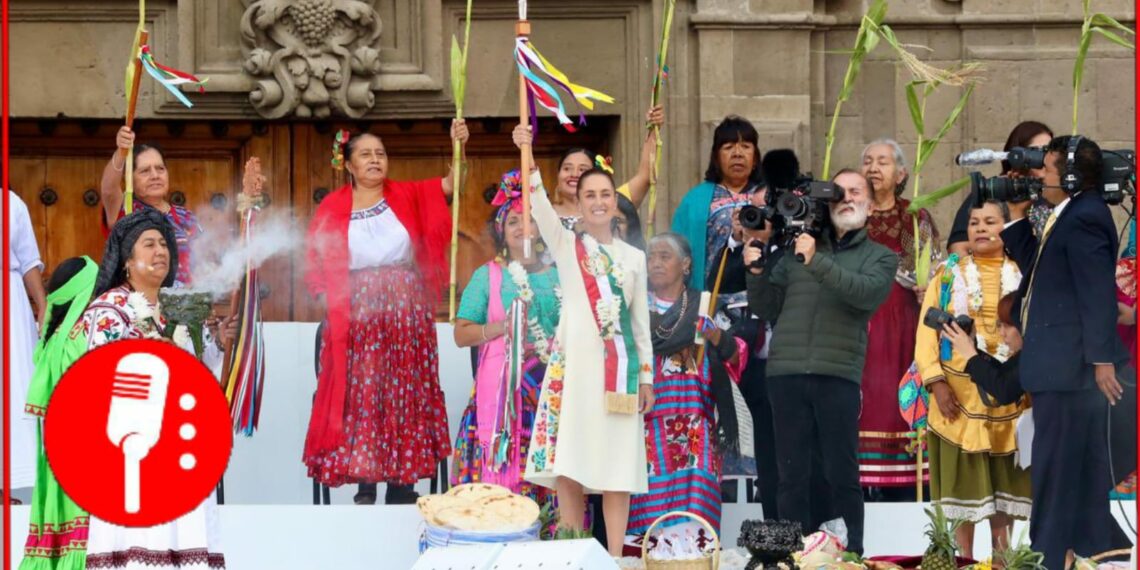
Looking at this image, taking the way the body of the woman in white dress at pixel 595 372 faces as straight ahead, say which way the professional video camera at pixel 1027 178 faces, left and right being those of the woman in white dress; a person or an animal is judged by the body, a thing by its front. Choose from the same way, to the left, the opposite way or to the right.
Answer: to the right

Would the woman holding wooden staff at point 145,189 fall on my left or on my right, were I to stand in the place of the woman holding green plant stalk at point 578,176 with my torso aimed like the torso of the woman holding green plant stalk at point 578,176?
on my right

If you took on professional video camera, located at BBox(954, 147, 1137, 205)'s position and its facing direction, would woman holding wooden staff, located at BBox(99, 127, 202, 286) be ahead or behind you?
ahead

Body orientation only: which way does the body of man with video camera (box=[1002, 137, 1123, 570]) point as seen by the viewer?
to the viewer's left

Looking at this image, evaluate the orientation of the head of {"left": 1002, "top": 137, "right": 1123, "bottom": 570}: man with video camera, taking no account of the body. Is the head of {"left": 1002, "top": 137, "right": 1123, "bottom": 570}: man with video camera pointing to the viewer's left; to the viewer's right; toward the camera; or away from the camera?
to the viewer's left

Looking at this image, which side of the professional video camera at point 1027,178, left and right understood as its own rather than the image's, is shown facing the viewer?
left

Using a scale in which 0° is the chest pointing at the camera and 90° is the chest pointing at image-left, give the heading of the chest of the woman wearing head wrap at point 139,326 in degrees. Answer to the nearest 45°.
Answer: approximately 315°
